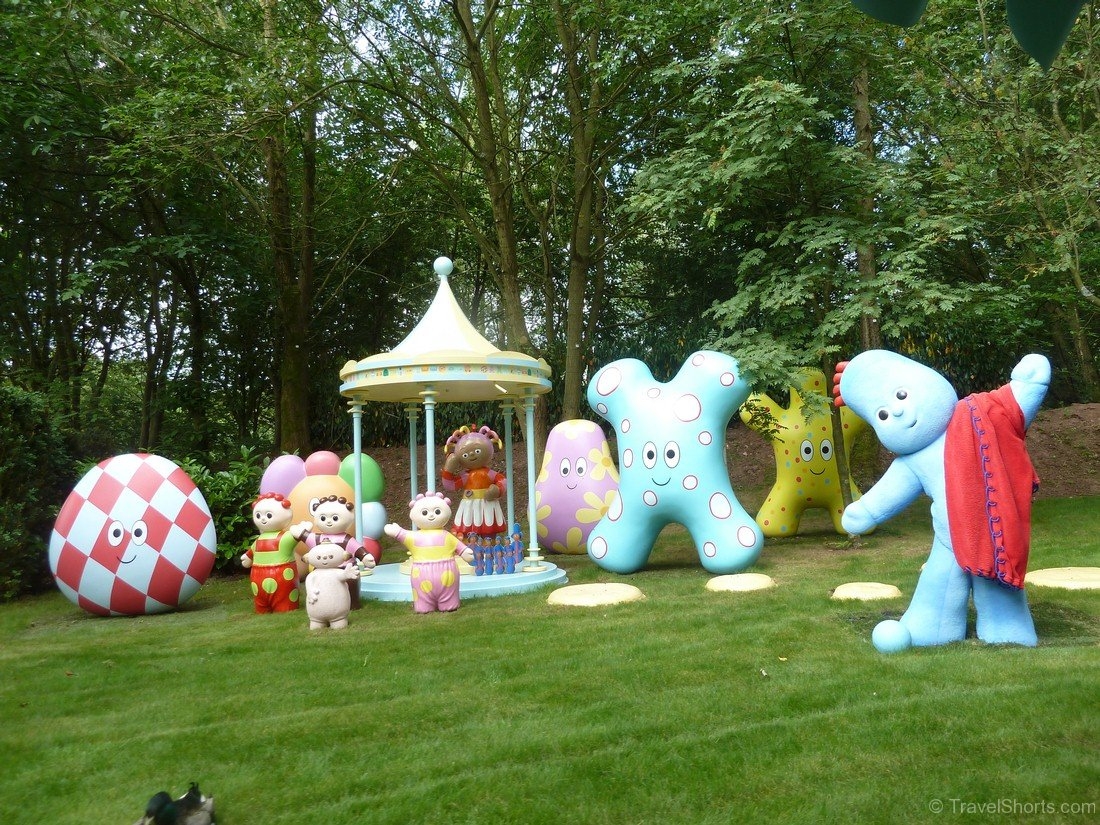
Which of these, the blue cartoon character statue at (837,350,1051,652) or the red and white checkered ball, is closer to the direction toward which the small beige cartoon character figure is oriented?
the blue cartoon character statue

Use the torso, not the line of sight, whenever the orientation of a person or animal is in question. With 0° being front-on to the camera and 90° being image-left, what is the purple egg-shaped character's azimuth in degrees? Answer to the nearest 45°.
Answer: approximately 0°

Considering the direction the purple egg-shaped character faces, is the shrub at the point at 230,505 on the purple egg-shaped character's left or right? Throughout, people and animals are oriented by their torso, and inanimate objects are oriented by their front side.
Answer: on its right

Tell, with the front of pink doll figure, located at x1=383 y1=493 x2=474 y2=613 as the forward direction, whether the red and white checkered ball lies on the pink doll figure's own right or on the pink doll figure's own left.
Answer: on the pink doll figure's own right

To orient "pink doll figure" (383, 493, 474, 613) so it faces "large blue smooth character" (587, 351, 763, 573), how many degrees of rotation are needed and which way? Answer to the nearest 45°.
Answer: approximately 90° to its left

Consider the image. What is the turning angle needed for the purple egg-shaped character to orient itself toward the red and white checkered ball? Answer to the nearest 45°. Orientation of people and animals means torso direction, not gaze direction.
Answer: approximately 45° to its right

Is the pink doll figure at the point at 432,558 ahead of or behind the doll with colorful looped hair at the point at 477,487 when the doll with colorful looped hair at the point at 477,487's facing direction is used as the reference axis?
ahead

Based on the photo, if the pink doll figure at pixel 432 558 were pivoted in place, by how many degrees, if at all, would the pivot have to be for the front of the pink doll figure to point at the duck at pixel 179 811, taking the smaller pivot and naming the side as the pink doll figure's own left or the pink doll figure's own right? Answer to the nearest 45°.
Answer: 0° — it already faces it

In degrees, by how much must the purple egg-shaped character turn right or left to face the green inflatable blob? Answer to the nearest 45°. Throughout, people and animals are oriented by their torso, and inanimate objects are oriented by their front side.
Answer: approximately 90° to its right

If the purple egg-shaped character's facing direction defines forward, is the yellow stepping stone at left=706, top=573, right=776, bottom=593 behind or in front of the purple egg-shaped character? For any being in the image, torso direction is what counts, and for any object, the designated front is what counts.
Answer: in front
